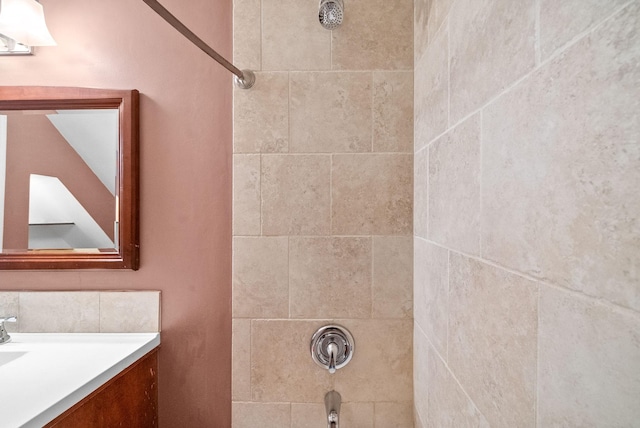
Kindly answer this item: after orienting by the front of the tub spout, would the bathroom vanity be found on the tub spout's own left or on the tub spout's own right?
on the tub spout's own right

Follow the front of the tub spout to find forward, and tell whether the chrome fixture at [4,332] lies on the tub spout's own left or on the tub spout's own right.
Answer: on the tub spout's own right

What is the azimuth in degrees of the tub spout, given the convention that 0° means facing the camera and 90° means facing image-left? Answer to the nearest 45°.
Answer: approximately 0°

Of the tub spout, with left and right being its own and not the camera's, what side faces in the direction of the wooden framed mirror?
right

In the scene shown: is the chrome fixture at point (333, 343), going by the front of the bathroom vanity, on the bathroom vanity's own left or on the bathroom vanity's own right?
on the bathroom vanity's own left
